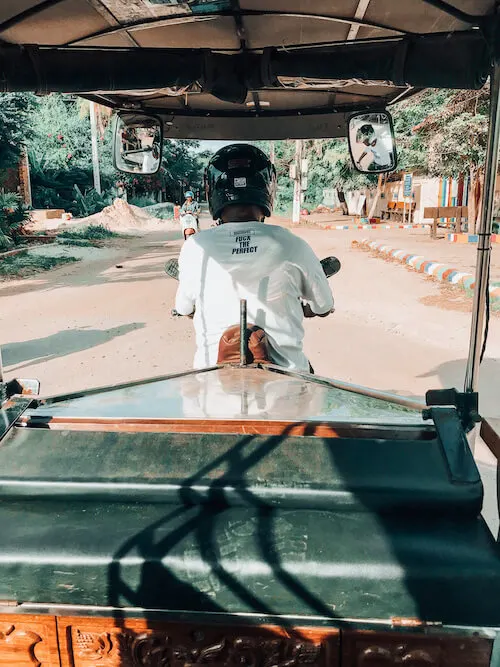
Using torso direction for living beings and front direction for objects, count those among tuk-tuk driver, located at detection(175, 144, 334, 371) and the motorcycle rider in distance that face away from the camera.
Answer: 1

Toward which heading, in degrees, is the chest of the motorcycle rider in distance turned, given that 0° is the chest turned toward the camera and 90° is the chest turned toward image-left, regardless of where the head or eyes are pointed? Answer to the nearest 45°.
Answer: approximately 0°

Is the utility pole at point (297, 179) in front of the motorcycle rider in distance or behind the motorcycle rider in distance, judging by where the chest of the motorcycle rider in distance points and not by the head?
behind

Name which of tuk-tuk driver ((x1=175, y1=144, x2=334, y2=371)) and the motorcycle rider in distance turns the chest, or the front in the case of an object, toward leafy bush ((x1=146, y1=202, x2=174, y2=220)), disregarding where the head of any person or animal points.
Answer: the tuk-tuk driver

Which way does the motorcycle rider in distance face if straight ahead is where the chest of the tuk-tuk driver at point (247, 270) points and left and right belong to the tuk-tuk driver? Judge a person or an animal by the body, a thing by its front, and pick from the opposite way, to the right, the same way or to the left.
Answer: the opposite way

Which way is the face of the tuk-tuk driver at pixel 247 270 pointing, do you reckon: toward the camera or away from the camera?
away from the camera

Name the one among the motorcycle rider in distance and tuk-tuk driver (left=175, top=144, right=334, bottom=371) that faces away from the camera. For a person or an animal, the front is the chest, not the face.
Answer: the tuk-tuk driver

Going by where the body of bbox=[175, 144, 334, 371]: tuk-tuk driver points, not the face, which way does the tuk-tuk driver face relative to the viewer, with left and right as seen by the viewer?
facing away from the viewer

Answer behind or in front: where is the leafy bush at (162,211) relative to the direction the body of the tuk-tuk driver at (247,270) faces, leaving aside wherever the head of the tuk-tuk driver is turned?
in front

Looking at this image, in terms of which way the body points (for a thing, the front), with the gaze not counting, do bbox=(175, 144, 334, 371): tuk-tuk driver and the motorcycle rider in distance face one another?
yes
